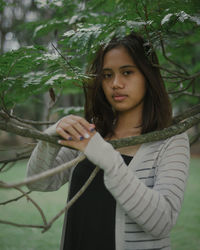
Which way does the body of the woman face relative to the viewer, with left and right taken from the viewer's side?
facing the viewer and to the left of the viewer
